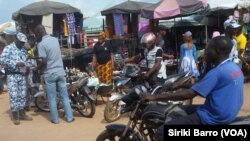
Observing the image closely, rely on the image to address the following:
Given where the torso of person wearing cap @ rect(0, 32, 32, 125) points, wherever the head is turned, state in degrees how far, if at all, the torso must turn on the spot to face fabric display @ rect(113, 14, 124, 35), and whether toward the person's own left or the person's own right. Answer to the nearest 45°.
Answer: approximately 90° to the person's own left

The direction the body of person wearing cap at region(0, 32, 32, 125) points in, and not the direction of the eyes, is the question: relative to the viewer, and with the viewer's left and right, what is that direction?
facing the viewer and to the right of the viewer

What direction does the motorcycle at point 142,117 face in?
to the viewer's left

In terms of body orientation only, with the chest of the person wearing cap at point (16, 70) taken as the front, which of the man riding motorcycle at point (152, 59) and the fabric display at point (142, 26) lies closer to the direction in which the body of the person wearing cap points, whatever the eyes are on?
the man riding motorcycle

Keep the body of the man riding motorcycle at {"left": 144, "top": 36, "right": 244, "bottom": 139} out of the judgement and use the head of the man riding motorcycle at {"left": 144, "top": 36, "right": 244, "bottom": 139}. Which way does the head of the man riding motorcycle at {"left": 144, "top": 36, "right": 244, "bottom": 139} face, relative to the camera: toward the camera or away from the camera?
away from the camera

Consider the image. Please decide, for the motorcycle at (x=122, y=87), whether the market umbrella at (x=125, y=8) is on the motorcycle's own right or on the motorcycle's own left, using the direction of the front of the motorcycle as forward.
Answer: on the motorcycle's own right

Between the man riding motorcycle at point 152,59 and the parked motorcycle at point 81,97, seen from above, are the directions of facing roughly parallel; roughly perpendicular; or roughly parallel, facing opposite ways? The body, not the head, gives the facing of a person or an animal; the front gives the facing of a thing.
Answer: roughly perpendicular

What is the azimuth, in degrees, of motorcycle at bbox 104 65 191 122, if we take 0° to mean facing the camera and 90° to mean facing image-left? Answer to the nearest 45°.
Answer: approximately 45°
